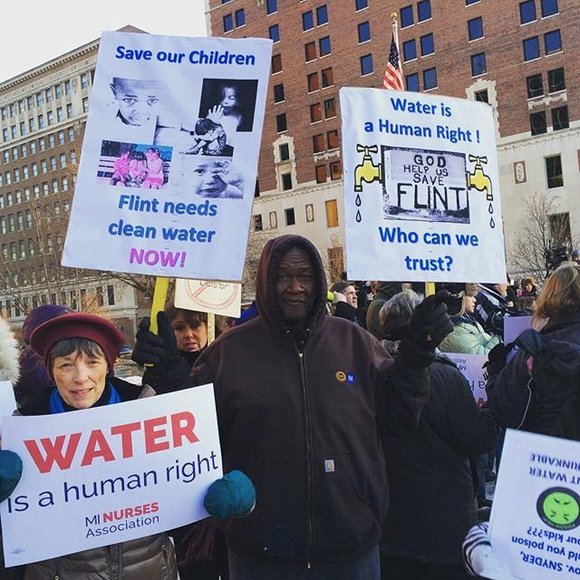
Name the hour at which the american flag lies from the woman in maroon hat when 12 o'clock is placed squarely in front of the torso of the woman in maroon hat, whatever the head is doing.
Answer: The american flag is roughly at 7 o'clock from the woman in maroon hat.

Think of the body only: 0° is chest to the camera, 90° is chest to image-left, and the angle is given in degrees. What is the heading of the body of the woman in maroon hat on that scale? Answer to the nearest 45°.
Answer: approximately 0°

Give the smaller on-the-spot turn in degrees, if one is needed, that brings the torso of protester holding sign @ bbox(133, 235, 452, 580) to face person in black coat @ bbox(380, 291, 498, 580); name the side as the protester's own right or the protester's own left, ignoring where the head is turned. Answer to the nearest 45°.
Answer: approximately 135° to the protester's own left

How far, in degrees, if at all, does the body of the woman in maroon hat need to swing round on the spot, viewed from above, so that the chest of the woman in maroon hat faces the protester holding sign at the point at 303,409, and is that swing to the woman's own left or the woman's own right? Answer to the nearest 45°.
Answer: approximately 90° to the woman's own left

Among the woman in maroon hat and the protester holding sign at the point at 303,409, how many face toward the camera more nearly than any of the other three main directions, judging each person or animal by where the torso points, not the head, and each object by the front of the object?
2

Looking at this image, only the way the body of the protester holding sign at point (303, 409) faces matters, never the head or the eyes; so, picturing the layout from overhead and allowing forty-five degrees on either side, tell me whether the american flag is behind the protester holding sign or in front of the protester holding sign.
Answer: behind

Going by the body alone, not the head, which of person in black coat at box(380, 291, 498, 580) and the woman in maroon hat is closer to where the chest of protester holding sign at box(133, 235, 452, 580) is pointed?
the woman in maroon hat
